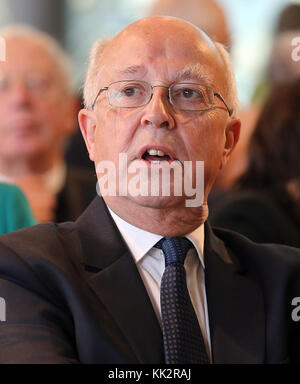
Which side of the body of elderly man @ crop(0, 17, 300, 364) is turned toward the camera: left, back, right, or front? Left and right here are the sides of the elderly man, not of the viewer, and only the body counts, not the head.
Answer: front

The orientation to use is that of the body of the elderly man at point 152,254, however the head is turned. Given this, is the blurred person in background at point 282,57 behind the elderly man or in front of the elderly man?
behind

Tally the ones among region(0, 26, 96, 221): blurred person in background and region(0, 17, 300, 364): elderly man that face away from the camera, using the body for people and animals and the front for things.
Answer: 0

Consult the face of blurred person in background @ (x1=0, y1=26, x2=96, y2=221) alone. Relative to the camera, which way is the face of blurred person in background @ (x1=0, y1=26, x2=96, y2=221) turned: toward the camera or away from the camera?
toward the camera

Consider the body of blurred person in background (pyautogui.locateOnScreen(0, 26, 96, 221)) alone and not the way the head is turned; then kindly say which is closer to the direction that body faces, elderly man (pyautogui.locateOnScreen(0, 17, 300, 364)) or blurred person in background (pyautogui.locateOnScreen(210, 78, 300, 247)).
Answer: the elderly man

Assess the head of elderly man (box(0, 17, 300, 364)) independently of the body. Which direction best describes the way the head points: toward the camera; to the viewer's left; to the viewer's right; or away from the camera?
toward the camera

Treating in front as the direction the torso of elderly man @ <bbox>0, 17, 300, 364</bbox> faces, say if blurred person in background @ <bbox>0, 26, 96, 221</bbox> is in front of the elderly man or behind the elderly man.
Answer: behind

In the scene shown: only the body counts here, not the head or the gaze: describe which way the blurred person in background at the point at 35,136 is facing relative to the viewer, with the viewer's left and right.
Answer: facing the viewer and to the left of the viewer

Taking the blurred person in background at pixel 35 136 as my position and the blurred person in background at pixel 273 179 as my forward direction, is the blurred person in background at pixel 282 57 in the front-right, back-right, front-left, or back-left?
front-left

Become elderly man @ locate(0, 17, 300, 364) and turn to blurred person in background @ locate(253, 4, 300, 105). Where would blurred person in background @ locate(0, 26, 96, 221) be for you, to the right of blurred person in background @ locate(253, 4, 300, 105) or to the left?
left
